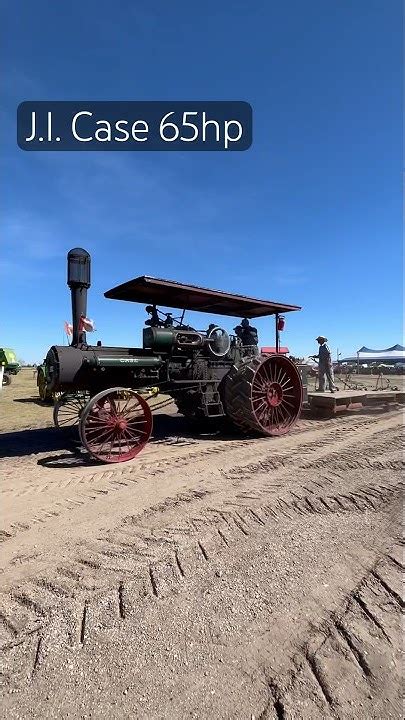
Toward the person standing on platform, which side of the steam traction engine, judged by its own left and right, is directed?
back

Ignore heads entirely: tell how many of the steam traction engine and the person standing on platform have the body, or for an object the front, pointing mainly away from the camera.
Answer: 0

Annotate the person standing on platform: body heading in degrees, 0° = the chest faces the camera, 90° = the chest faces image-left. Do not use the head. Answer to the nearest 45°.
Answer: approximately 90°

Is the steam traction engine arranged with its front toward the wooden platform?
no
